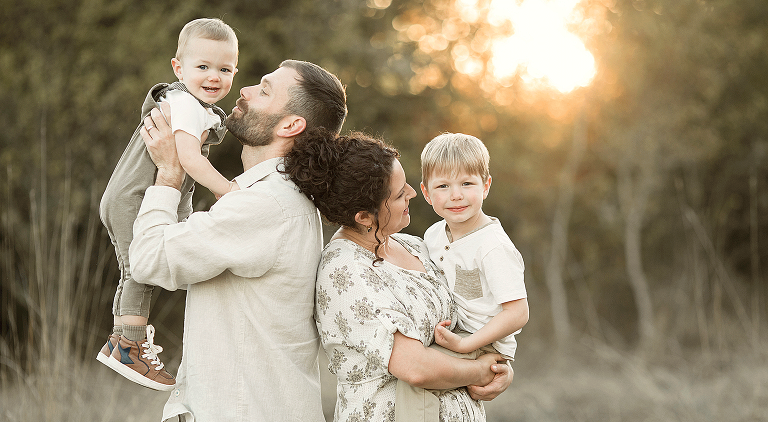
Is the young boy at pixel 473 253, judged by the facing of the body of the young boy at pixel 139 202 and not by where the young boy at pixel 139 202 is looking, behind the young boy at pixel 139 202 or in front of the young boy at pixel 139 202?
in front

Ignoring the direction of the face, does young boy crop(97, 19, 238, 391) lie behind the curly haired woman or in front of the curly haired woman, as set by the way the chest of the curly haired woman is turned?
behind

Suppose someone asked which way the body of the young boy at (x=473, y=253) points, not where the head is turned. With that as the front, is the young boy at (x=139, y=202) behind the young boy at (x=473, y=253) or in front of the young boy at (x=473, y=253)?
in front

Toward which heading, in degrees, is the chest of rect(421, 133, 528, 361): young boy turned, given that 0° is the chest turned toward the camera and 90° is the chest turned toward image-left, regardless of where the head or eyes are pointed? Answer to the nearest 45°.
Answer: approximately 45°
